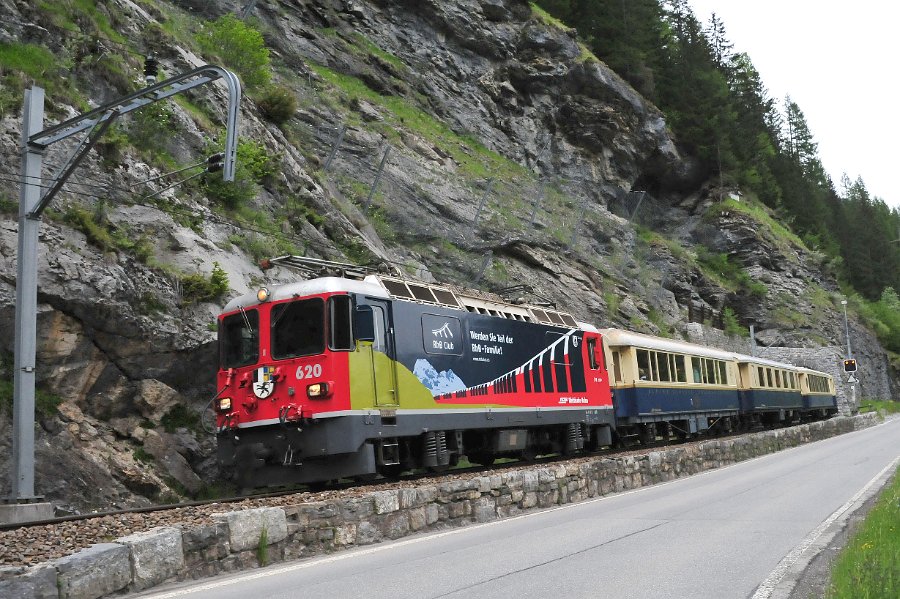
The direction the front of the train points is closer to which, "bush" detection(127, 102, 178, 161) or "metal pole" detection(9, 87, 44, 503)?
the metal pole

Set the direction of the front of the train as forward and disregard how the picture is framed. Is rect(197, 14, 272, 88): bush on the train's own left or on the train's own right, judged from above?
on the train's own right

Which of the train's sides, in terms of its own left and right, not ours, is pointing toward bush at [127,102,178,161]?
right

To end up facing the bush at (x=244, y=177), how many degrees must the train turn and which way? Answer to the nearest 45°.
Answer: approximately 90° to its right

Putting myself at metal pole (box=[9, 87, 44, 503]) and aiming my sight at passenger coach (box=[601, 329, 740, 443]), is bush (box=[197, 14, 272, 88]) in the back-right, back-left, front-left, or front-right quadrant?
front-left

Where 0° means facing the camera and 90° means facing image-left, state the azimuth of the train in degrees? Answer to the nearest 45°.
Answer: approximately 45°

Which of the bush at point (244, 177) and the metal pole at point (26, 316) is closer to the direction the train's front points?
the metal pole

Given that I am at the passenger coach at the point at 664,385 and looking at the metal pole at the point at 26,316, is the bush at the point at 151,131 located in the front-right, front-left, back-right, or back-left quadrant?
front-right

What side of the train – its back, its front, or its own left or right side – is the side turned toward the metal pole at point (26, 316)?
front
